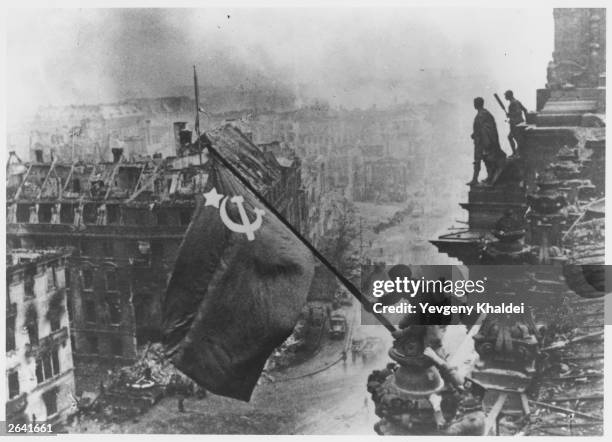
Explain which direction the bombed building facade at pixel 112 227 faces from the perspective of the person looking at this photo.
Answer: facing the viewer

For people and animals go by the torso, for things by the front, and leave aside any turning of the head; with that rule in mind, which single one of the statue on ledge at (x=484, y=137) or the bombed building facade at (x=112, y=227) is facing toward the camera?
the bombed building facade

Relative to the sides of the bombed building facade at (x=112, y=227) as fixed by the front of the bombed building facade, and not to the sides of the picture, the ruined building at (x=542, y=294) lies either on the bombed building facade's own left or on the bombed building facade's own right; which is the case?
on the bombed building facade's own left

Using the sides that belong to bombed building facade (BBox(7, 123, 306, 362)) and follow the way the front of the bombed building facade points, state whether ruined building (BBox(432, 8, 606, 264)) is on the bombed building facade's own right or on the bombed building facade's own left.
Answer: on the bombed building facade's own left

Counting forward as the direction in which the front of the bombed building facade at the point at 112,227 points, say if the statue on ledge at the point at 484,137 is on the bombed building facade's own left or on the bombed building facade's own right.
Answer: on the bombed building facade's own left

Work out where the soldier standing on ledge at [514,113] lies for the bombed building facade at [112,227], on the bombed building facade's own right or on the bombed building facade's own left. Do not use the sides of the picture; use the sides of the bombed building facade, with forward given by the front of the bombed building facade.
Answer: on the bombed building facade's own left
